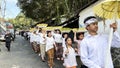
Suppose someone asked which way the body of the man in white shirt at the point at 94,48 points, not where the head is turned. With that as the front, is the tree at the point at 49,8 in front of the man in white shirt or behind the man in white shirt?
behind

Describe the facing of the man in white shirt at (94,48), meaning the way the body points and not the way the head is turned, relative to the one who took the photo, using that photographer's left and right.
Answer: facing the viewer and to the right of the viewer
